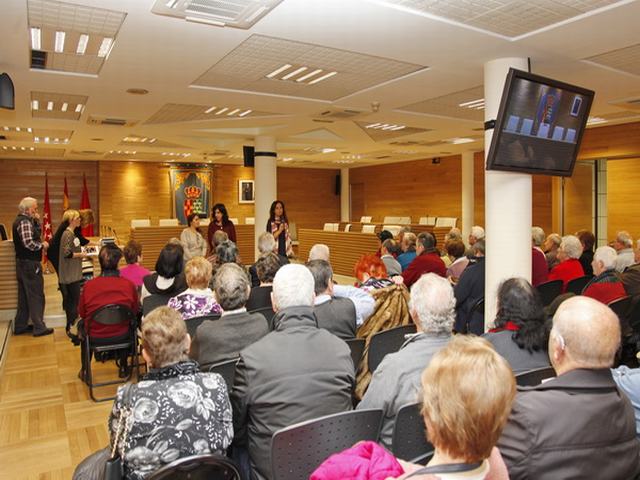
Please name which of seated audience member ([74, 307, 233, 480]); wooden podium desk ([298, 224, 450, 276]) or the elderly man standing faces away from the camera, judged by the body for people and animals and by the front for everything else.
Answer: the seated audience member

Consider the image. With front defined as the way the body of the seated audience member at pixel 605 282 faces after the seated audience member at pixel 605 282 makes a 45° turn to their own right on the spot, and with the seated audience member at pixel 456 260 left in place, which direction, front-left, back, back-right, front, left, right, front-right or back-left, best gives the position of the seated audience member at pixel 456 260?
front-left

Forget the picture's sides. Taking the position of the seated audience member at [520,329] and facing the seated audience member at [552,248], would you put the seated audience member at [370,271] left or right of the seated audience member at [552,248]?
left

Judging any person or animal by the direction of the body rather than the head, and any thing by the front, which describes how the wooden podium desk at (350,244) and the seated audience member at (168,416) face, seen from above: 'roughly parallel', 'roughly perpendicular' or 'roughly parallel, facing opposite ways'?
roughly parallel, facing opposite ways

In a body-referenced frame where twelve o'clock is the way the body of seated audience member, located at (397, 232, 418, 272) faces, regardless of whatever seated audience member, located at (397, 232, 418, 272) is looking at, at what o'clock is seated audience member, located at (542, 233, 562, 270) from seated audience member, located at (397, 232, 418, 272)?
seated audience member, located at (542, 233, 562, 270) is roughly at 4 o'clock from seated audience member, located at (397, 232, 418, 272).

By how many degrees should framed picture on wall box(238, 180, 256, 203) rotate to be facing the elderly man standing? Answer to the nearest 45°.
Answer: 0° — it already faces them

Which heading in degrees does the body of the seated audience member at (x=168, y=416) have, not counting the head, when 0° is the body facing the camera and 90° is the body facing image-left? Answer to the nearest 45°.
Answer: approximately 180°

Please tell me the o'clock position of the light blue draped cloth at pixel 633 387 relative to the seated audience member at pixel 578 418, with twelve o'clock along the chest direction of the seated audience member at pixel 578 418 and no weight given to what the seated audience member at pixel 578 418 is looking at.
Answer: the light blue draped cloth at pixel 633 387 is roughly at 2 o'clock from the seated audience member at pixel 578 418.

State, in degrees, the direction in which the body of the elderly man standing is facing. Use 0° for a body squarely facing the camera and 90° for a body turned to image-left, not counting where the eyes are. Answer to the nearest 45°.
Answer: approximately 270°

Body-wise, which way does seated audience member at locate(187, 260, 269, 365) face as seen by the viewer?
away from the camera

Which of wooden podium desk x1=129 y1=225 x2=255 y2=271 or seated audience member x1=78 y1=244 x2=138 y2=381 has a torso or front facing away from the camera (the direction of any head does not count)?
the seated audience member

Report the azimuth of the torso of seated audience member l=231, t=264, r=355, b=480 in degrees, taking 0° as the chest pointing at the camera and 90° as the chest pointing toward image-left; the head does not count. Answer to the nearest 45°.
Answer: approximately 180°

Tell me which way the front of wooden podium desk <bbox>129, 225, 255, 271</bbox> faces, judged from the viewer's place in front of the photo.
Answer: facing the viewer

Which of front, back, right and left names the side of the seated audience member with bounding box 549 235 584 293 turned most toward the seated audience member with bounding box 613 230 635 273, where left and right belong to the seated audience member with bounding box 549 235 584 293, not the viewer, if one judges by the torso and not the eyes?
right

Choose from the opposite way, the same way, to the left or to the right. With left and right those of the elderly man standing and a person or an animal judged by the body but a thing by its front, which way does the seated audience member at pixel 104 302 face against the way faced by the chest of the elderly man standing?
to the left

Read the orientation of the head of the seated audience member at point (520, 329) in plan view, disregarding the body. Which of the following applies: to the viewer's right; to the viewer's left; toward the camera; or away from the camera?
away from the camera

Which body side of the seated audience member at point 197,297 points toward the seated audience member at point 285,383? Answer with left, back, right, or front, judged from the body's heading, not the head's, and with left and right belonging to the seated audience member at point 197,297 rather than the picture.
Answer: back

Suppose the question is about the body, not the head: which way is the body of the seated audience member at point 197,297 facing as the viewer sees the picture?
away from the camera

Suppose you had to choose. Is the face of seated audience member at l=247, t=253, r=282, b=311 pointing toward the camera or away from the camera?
away from the camera
